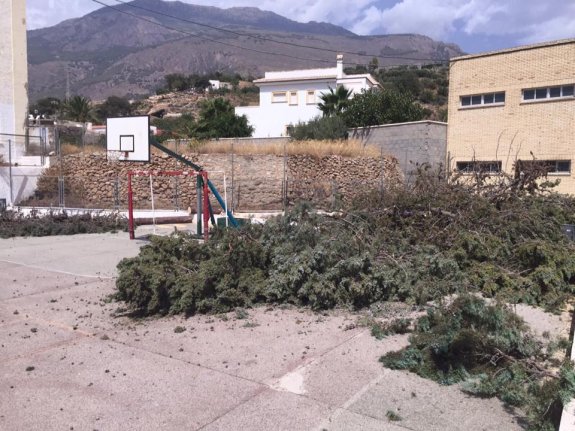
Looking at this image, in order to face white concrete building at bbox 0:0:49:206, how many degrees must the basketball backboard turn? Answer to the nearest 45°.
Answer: approximately 135° to its right

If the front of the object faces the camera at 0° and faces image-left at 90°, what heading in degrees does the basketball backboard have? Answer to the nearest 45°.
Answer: approximately 45°

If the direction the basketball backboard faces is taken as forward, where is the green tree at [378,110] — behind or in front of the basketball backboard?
behind

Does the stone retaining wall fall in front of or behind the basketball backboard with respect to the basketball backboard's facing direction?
behind

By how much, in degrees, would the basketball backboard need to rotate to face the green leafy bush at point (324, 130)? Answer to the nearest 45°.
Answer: approximately 180°

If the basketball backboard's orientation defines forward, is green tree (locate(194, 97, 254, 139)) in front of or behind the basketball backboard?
behind

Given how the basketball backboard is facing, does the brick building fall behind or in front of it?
behind
